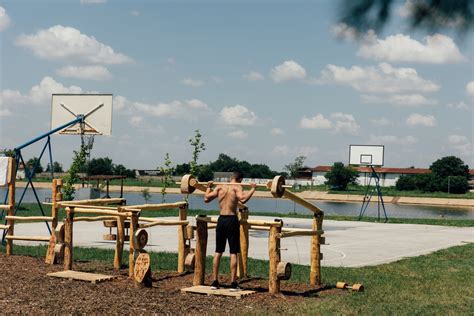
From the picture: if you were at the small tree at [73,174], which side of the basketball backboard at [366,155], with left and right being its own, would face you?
right

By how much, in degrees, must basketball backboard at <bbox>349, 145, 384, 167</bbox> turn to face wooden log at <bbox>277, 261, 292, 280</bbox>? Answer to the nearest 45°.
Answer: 0° — it already faces it

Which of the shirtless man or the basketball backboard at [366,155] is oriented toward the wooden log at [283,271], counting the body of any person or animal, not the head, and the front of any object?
the basketball backboard

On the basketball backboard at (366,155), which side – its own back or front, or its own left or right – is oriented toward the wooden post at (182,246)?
front

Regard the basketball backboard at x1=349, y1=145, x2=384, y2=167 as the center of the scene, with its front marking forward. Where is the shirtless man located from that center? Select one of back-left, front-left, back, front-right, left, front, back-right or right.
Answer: front

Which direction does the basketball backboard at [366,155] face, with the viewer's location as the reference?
facing the viewer

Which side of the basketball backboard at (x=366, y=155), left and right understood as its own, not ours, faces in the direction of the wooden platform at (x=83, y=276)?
front

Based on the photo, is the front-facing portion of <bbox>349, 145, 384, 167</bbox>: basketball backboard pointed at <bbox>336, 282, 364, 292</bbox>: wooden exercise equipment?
yes
